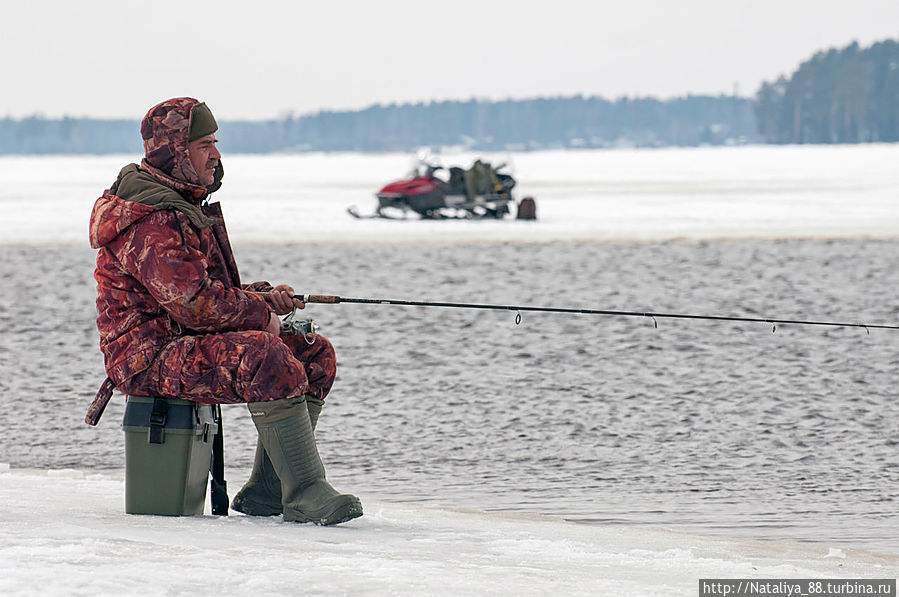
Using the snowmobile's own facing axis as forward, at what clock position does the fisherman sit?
The fisherman is roughly at 9 o'clock from the snowmobile.

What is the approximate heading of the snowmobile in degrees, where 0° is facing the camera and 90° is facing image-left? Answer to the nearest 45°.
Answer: approximately 90°

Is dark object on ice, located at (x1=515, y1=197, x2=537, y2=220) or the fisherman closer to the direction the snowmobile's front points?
the fisherman

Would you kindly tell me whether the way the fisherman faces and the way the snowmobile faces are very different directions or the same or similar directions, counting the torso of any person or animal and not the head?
very different directions

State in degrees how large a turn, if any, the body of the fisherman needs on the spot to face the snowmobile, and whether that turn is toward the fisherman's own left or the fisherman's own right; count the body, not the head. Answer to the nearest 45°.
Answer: approximately 90° to the fisherman's own left

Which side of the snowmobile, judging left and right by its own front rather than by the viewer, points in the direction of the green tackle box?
left

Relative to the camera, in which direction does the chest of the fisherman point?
to the viewer's right

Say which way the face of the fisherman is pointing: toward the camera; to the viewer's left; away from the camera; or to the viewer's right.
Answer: to the viewer's right

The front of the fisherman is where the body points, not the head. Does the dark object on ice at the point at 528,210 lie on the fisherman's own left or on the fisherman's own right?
on the fisherman's own left

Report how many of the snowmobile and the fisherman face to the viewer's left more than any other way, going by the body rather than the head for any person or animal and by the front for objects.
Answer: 1

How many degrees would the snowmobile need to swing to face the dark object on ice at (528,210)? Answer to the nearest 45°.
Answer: approximately 180°
